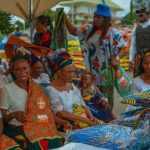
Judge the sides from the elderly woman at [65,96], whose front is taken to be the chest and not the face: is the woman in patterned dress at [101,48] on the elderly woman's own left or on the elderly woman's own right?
on the elderly woman's own left

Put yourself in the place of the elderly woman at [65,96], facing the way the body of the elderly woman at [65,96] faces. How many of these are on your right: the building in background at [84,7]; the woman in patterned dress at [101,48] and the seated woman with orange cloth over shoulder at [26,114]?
1

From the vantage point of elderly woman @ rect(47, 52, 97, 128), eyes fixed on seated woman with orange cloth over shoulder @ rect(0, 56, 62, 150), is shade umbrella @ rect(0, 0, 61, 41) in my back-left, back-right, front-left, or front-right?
back-right

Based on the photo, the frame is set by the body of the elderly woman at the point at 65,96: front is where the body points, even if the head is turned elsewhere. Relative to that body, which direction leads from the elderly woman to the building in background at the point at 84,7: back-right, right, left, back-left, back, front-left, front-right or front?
back-left

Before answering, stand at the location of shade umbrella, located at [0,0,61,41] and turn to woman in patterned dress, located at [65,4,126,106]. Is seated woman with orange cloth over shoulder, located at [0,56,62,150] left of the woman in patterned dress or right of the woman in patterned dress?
right

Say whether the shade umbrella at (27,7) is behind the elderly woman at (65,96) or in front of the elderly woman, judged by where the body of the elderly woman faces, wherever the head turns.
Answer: behind

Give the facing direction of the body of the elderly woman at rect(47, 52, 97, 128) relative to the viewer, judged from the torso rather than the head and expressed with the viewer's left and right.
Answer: facing the viewer and to the right of the viewer
